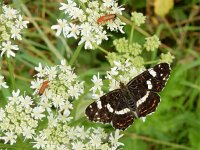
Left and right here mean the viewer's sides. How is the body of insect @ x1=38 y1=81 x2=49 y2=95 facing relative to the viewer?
facing away from the viewer and to the right of the viewer
